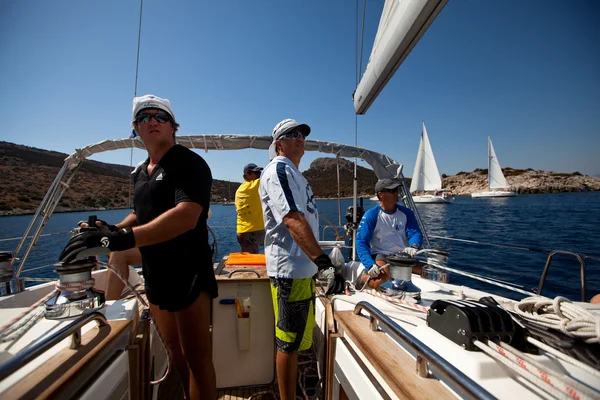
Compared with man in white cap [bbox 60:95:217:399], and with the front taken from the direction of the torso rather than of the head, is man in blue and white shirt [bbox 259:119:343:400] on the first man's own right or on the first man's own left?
on the first man's own left

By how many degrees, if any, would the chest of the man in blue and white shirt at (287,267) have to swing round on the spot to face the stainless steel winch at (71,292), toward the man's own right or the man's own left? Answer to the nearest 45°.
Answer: approximately 180°

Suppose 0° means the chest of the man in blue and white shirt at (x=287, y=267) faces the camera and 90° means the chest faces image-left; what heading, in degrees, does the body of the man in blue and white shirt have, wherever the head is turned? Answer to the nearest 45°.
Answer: approximately 270°

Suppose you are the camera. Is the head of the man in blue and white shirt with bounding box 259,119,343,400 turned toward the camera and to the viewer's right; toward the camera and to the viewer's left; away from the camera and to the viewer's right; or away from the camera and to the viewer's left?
toward the camera and to the viewer's right

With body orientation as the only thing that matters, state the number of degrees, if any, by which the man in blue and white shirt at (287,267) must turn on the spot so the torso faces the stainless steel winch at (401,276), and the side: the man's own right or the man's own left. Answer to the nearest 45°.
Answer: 0° — they already face it

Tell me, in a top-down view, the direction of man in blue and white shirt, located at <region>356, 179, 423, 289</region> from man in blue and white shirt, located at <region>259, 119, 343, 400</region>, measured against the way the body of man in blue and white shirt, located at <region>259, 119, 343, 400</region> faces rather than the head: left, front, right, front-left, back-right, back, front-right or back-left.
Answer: front-left

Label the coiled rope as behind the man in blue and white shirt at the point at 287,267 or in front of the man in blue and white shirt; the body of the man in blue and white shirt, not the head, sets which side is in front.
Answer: in front
